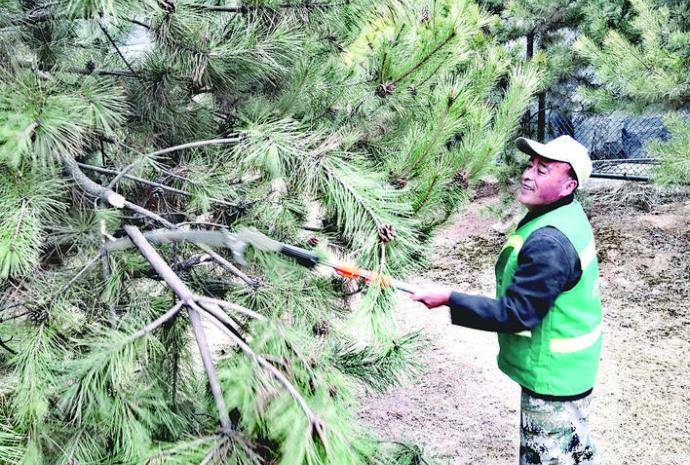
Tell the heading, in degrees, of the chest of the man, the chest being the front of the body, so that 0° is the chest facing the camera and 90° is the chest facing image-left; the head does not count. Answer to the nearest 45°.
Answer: approximately 90°

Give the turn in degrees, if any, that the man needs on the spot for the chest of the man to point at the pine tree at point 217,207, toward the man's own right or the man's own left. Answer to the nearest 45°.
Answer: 0° — they already face it

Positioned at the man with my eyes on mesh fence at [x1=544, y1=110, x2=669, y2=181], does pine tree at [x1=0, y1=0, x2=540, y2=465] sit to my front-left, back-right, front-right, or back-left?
back-left

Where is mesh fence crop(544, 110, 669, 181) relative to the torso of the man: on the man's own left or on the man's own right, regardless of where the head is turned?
on the man's own right

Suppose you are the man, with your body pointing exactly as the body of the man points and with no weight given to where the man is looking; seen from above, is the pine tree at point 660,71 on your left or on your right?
on your right

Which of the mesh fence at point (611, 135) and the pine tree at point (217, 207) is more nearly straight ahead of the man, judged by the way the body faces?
the pine tree
